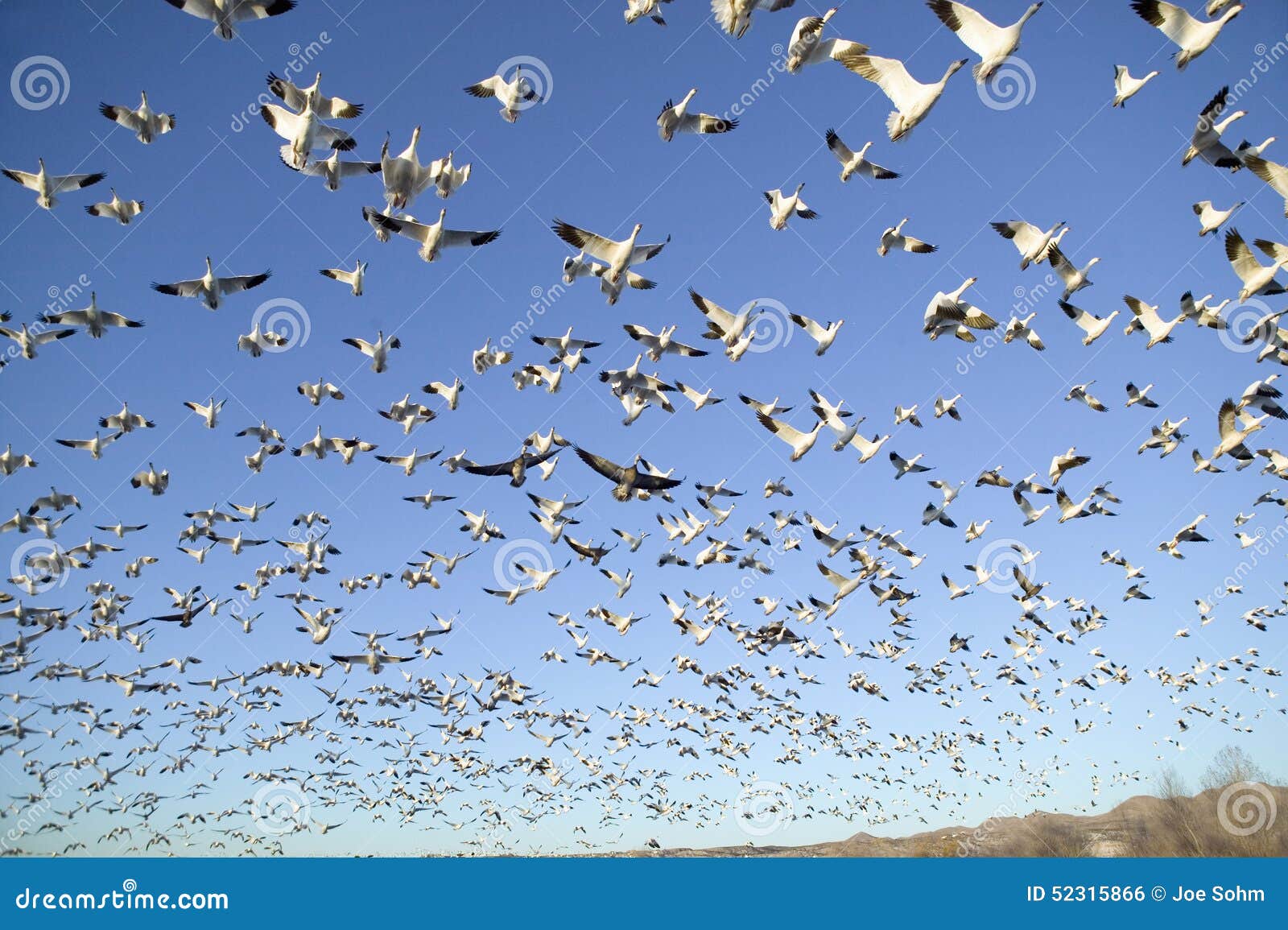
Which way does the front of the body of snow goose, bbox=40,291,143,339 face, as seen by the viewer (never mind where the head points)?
toward the camera

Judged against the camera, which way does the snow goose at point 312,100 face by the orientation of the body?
toward the camera

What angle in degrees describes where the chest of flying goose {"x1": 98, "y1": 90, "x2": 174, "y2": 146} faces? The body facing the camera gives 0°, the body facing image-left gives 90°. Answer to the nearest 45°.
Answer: approximately 0°

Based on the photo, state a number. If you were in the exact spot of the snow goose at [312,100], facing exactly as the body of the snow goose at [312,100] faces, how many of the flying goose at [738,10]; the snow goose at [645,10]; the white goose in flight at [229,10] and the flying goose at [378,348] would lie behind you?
1

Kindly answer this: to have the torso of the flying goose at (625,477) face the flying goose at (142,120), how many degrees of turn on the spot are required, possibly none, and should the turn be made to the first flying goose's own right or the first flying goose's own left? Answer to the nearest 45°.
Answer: approximately 90° to the first flying goose's own right

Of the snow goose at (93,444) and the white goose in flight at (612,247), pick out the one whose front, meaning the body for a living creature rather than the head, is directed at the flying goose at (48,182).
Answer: the snow goose

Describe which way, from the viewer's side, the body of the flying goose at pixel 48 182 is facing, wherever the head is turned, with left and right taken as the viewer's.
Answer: facing the viewer

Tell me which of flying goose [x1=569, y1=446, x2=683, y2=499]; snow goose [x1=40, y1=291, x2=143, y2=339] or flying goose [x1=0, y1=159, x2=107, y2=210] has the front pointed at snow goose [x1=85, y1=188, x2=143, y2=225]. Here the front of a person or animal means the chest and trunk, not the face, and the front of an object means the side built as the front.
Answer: snow goose [x1=40, y1=291, x2=143, y2=339]

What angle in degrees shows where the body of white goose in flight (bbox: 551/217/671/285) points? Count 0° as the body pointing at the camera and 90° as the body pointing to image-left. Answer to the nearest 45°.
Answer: approximately 315°

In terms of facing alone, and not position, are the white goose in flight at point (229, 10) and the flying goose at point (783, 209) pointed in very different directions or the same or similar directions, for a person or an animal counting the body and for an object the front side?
same or similar directions

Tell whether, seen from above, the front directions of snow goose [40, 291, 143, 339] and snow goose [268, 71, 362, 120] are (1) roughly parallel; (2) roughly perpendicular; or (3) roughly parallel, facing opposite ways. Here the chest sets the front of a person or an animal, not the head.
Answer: roughly parallel

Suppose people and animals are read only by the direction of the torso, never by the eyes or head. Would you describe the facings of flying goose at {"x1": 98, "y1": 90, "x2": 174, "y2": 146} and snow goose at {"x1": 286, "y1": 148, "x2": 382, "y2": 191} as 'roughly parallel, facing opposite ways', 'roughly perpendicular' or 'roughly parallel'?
roughly parallel

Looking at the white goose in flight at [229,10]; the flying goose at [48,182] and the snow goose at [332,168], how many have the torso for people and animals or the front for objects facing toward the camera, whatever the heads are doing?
3
